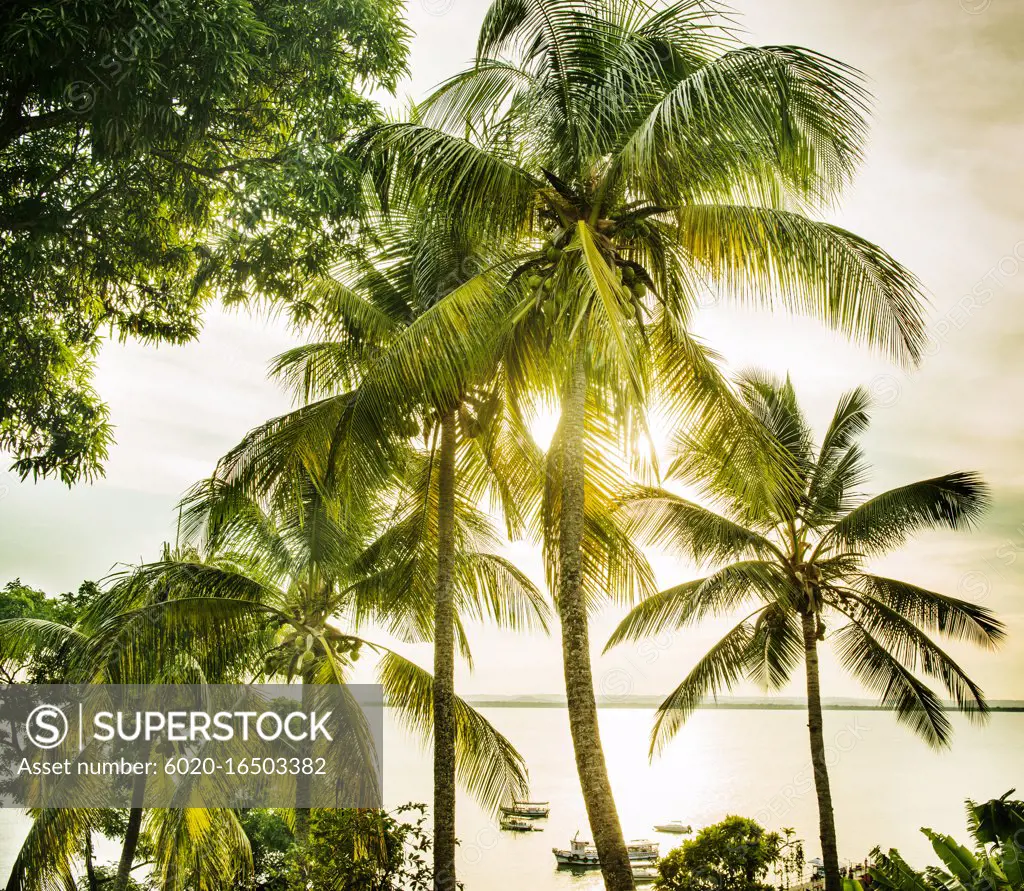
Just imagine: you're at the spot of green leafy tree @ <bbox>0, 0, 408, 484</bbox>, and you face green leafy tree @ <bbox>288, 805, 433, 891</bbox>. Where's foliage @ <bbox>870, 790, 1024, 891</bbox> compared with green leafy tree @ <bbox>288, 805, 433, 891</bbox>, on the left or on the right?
right

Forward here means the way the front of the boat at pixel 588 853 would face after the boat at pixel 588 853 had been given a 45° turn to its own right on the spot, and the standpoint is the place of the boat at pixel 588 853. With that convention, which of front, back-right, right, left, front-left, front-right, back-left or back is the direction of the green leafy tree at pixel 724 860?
back-left

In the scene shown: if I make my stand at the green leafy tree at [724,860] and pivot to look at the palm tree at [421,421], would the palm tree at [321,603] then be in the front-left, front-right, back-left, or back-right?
front-right

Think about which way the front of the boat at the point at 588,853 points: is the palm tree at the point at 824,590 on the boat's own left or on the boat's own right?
on the boat's own left

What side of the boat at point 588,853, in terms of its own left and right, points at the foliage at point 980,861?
left

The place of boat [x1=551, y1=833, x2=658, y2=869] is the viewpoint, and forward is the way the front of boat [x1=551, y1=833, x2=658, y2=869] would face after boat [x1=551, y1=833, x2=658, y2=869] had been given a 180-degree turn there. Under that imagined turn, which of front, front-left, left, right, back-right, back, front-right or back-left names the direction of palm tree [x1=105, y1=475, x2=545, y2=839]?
right

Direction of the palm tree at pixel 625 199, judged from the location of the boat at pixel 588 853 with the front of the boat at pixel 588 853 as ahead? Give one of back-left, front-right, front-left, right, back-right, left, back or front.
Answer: left

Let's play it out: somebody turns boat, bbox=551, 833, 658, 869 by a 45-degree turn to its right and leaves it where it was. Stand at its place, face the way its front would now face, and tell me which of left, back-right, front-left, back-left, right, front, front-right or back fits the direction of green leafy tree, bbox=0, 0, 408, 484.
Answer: back-left

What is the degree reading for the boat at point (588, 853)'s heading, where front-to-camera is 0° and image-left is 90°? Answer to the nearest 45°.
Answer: approximately 90°

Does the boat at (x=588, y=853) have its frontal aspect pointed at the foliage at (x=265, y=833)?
no

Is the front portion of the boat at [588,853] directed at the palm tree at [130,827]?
no
